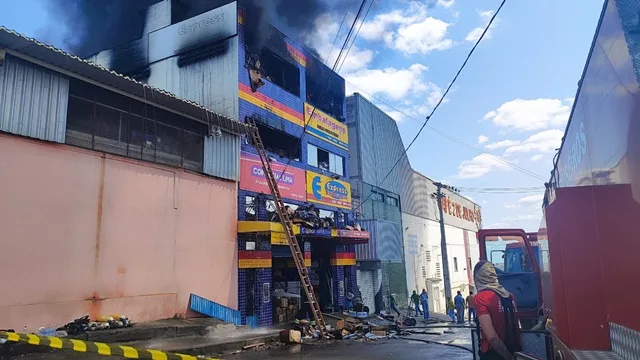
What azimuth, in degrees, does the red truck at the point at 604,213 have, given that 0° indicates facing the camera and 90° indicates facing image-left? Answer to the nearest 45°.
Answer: approximately 180°

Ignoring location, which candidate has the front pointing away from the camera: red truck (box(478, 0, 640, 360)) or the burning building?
the red truck

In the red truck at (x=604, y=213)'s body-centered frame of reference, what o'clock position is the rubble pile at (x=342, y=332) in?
The rubble pile is roughly at 11 o'clock from the red truck.

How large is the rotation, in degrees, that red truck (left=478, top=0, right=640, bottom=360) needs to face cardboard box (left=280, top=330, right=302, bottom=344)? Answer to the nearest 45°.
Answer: approximately 45° to its left

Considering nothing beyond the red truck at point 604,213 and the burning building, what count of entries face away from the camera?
1

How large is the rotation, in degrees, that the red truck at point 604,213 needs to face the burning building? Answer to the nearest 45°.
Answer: approximately 45° to its left
